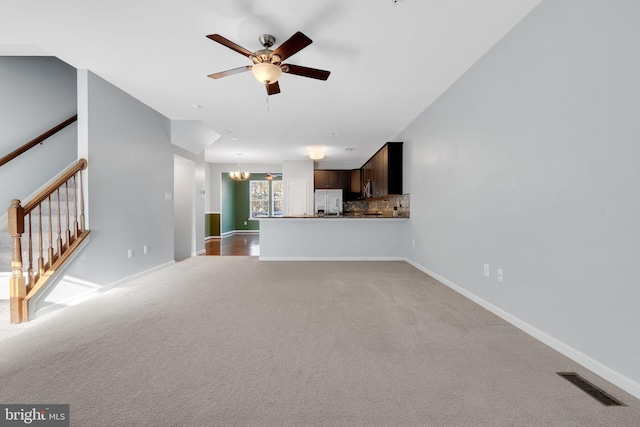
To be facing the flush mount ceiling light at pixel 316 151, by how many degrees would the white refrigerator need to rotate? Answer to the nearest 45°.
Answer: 0° — it already faces it

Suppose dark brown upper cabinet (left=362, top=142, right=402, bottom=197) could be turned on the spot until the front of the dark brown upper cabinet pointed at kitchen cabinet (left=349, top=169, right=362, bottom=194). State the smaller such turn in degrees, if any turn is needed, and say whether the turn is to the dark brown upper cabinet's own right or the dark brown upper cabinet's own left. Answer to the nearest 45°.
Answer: approximately 90° to the dark brown upper cabinet's own right

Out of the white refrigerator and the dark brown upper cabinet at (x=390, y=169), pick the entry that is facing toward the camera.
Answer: the white refrigerator

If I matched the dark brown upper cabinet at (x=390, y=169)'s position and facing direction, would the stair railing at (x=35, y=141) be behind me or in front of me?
in front

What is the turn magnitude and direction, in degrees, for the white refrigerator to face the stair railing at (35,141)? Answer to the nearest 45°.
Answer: approximately 45° to its right

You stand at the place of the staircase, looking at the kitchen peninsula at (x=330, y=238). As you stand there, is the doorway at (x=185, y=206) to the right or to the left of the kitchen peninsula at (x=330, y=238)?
left

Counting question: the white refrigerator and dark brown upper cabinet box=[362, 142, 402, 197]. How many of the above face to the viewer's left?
1

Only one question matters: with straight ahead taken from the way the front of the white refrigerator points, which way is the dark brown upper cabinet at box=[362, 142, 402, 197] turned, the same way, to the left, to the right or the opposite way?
to the right

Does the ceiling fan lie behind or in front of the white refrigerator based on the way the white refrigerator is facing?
in front

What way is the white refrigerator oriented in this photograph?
toward the camera

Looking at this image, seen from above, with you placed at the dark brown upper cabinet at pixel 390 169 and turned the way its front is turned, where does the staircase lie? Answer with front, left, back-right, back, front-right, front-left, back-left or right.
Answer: front-left

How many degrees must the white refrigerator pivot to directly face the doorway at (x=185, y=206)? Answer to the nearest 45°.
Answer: approximately 45° to its right

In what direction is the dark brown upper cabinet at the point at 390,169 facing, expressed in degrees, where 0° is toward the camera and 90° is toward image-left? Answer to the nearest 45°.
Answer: approximately 90°

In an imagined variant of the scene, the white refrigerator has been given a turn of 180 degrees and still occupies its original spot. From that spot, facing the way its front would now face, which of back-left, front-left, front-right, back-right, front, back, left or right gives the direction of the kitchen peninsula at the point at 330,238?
back

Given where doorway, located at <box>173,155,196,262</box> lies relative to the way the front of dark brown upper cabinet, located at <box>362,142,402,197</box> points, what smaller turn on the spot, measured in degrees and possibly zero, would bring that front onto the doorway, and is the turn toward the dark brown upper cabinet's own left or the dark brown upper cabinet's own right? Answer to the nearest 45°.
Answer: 0° — it already faces it
